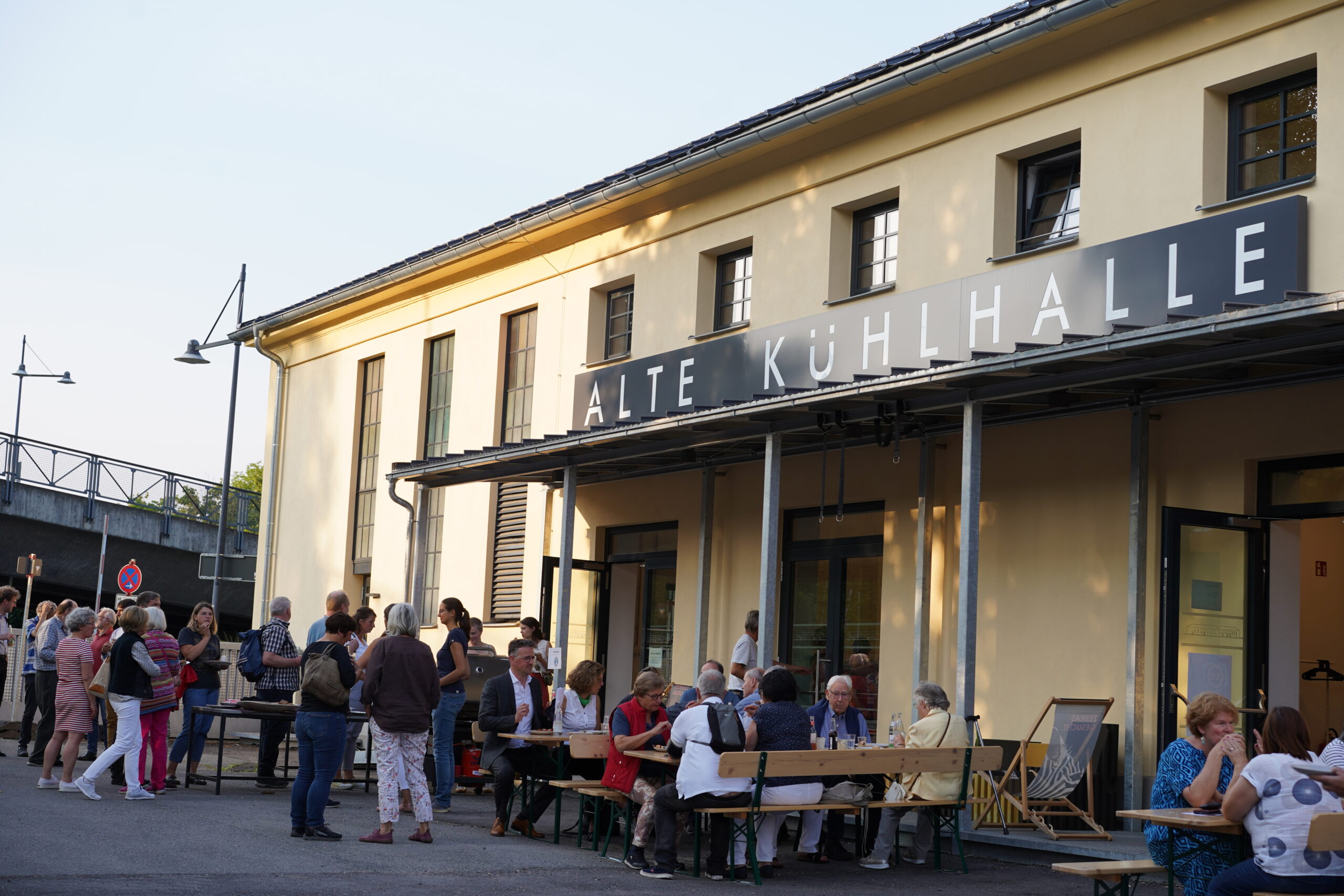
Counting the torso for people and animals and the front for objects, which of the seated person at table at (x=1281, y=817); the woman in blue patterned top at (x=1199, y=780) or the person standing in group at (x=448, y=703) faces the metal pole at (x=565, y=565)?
the seated person at table

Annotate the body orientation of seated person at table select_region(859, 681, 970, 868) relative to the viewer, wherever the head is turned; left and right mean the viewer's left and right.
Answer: facing away from the viewer and to the left of the viewer

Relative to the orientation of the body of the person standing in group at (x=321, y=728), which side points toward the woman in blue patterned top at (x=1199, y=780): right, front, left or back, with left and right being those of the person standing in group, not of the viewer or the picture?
right

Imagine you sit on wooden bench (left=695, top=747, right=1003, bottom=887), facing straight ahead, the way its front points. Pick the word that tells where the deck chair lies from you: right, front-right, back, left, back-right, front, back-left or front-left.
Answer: right

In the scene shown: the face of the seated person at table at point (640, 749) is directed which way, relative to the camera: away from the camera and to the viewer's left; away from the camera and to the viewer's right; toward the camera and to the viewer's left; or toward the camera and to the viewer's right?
toward the camera and to the viewer's right

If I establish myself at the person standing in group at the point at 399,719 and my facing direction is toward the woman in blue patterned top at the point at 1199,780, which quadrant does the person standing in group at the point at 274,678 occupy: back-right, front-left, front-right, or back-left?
back-left

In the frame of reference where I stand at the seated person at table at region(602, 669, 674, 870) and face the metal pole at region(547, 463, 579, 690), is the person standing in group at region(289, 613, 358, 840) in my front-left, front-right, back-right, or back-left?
front-left

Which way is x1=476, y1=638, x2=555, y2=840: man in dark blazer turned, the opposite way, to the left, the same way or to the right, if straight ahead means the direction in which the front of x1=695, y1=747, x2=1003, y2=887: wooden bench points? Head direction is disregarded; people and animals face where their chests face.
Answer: the opposite way

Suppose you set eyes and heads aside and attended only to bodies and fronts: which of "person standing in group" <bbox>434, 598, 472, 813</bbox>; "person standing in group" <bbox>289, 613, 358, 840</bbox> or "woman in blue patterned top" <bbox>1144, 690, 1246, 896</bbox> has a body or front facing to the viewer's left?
"person standing in group" <bbox>434, 598, 472, 813</bbox>

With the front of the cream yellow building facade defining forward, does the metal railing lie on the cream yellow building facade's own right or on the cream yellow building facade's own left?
on the cream yellow building facade's own right

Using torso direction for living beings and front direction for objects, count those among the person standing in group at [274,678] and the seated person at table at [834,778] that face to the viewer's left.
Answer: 0

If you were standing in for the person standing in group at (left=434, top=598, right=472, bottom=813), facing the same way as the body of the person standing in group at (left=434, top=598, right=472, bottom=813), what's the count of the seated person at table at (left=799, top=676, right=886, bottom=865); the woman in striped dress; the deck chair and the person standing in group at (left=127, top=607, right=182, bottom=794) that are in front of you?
2

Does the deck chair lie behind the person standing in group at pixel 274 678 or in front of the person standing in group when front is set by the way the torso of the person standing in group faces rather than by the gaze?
in front

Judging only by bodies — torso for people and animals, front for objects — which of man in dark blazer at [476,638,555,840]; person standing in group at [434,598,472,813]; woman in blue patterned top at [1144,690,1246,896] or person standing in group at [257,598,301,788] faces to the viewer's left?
person standing in group at [434,598,472,813]

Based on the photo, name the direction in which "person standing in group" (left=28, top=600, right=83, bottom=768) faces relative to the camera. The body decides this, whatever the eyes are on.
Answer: to the viewer's right
